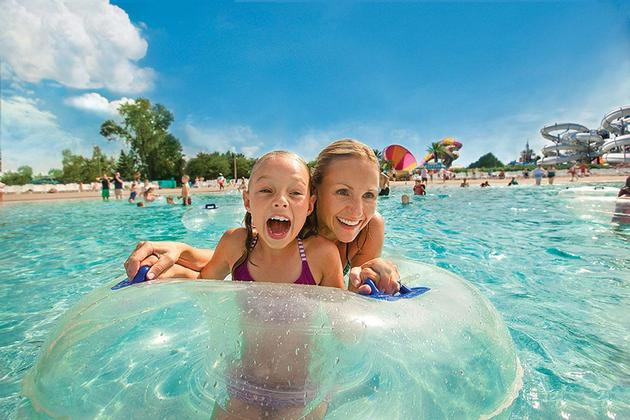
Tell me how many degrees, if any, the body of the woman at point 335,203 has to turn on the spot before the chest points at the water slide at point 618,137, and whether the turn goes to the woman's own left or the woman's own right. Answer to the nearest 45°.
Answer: approximately 135° to the woman's own left

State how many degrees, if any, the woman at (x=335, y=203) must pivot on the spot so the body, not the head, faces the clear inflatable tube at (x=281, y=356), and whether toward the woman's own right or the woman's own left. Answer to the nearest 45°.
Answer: approximately 45° to the woman's own right

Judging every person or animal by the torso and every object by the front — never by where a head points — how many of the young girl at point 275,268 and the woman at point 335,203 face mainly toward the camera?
2

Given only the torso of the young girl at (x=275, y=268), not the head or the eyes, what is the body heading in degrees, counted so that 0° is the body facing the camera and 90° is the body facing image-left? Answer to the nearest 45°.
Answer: approximately 0°

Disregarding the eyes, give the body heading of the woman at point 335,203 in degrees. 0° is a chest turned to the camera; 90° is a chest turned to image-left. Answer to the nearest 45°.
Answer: approximately 0°

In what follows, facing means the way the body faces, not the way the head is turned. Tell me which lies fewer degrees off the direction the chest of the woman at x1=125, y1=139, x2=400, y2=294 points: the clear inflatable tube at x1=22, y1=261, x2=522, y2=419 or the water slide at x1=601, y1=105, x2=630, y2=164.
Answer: the clear inflatable tube

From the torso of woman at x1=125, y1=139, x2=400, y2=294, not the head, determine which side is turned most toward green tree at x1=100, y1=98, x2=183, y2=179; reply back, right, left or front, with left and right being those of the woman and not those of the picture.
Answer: back
